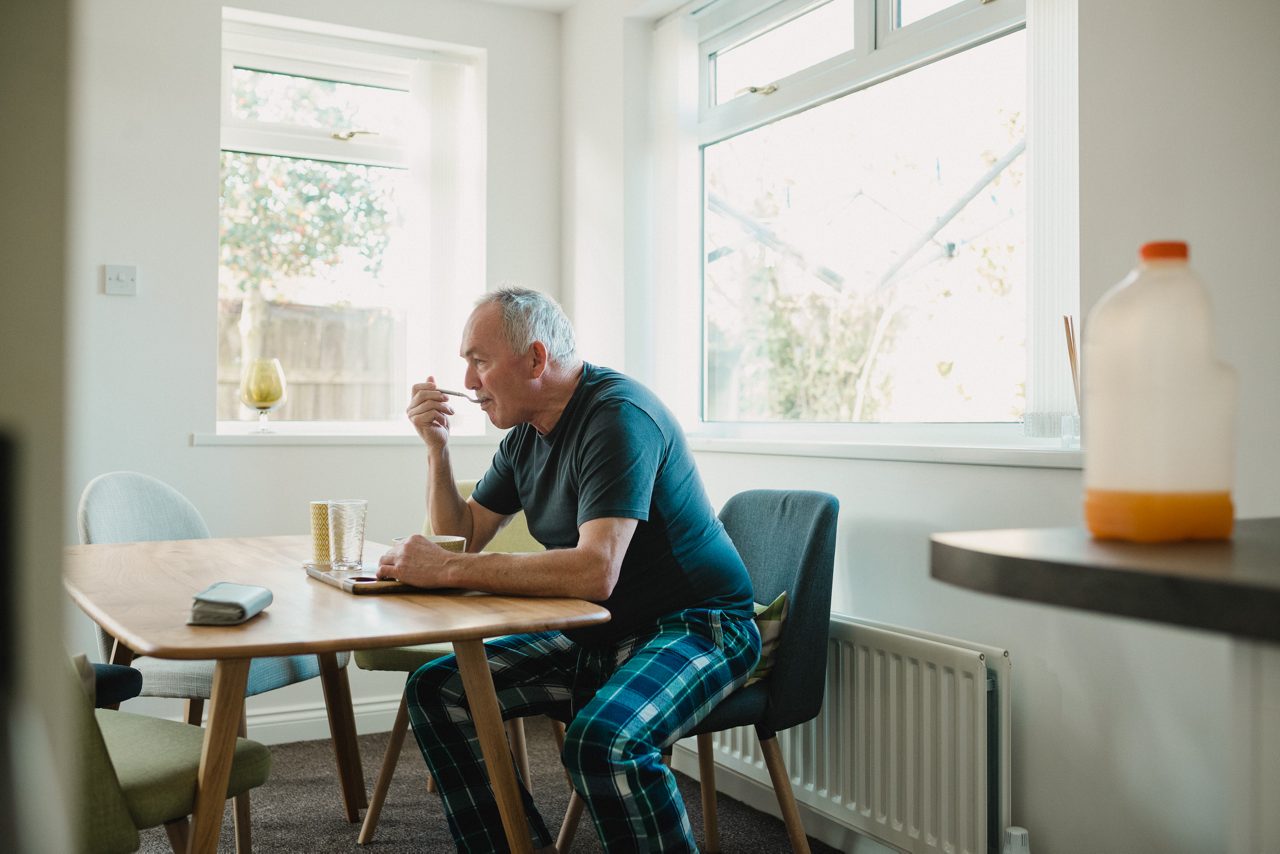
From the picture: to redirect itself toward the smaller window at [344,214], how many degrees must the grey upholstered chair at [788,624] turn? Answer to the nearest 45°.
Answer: approximately 90° to its right

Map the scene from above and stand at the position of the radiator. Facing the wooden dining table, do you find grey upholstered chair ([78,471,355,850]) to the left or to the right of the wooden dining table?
right

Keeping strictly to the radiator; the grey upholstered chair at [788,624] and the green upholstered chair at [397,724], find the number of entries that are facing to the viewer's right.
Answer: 0

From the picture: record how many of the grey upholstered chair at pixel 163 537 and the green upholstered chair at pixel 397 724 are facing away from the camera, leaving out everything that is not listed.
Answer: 0

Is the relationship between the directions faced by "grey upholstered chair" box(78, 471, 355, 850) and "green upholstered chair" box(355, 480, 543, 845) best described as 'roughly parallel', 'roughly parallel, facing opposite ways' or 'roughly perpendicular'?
roughly perpendicular

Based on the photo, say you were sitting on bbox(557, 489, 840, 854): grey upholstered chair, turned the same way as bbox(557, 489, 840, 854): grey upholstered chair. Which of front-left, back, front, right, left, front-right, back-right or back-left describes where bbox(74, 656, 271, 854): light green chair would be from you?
front

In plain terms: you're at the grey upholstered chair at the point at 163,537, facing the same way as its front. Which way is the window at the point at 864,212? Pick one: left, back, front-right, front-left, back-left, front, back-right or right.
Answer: front-left

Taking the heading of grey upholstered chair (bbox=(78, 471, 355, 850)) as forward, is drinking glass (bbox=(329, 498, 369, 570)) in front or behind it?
in front

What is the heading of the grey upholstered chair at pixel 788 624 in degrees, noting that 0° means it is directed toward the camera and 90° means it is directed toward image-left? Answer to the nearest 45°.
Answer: approximately 45°

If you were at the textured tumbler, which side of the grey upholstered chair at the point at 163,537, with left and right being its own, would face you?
front

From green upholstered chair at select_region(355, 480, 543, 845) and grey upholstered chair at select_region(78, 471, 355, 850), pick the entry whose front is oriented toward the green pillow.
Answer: grey upholstered chair at select_region(78, 471, 355, 850)

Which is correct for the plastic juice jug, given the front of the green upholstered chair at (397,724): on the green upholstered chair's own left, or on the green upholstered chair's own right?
on the green upholstered chair's own left

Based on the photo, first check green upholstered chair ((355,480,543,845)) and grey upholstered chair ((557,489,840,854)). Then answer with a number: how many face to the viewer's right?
0

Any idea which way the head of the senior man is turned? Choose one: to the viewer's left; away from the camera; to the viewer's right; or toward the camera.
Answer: to the viewer's left

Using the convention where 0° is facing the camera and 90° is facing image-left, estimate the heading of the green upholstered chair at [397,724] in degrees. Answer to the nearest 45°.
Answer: approximately 45°

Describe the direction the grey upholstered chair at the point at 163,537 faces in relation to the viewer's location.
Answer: facing the viewer and to the right of the viewer

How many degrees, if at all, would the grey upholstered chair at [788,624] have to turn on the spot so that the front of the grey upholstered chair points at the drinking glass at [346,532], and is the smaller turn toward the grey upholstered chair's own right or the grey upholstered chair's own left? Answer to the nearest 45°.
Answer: approximately 45° to the grey upholstered chair's own right

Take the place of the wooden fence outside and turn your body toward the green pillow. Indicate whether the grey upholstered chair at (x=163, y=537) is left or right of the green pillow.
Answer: right
